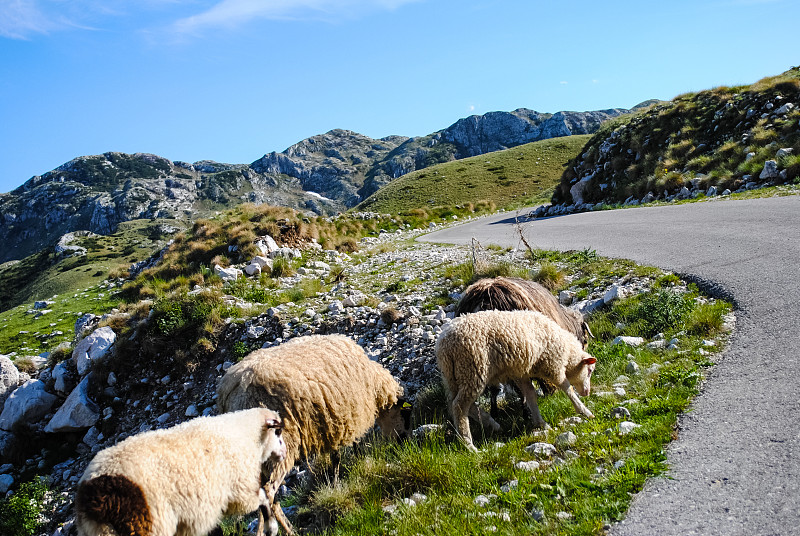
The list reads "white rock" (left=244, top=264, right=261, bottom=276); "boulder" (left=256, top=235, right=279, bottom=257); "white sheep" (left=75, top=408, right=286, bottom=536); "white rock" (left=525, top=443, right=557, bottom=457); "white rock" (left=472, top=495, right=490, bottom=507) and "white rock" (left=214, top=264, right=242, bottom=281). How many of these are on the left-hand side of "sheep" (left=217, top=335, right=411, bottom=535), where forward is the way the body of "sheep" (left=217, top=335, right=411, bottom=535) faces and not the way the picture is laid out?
3

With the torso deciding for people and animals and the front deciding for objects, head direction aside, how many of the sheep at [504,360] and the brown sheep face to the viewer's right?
2

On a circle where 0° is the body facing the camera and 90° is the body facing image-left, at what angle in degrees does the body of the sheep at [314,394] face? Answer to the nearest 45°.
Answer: approximately 270°

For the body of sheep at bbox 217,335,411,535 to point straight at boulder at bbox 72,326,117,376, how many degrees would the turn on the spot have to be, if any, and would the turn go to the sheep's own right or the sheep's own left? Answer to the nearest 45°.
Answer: approximately 135° to the sheep's own left

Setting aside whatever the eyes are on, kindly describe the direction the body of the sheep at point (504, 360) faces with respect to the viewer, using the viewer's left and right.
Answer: facing to the right of the viewer

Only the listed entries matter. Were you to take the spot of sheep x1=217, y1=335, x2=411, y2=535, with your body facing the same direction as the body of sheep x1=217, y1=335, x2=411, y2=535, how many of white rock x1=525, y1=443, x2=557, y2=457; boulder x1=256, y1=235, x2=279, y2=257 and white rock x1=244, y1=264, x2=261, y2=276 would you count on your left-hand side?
2

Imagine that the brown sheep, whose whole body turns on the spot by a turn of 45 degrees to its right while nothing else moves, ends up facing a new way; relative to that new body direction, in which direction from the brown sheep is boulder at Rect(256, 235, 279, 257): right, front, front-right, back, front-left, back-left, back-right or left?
back

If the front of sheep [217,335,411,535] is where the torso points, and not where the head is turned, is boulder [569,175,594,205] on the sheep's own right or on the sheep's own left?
on the sheep's own left

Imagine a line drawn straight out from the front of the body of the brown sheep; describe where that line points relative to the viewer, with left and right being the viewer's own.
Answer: facing to the right of the viewer

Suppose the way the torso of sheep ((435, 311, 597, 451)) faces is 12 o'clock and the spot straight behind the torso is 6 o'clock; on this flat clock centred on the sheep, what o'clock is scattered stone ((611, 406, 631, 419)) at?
The scattered stone is roughly at 1 o'clock from the sheep.

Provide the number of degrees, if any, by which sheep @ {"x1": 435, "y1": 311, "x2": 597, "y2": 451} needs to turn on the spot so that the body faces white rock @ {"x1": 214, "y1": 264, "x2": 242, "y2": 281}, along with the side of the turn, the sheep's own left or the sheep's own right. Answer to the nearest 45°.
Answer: approximately 135° to the sheep's own left

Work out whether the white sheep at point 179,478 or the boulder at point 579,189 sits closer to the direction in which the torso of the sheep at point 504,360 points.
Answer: the boulder
